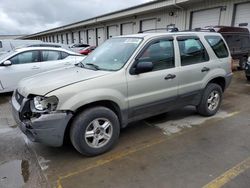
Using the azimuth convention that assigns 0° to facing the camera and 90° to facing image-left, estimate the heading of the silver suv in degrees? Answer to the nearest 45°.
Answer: approximately 45°

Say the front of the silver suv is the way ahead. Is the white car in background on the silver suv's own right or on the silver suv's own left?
on the silver suv's own right

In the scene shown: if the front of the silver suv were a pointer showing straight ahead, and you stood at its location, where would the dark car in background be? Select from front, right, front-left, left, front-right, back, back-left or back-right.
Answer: back
